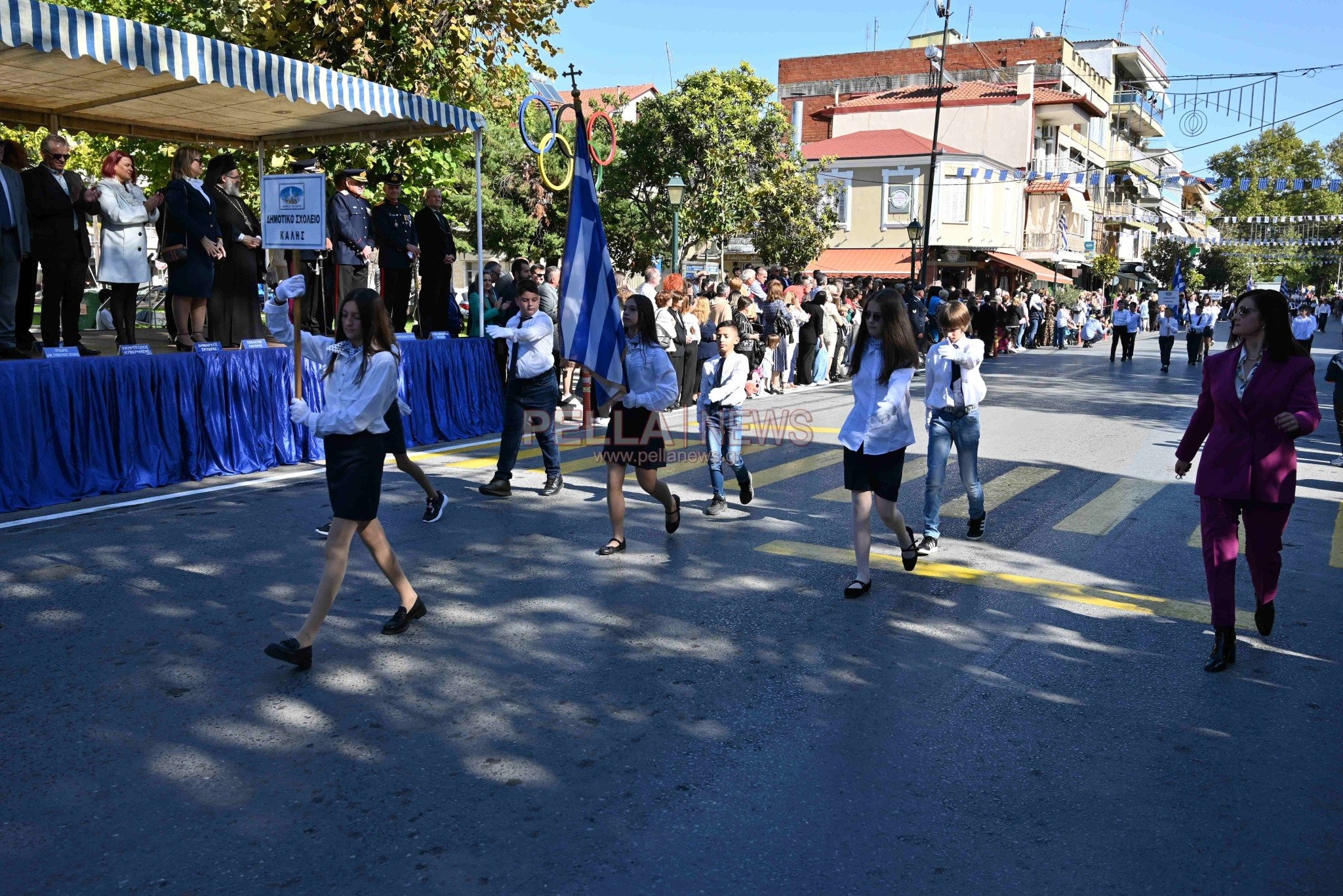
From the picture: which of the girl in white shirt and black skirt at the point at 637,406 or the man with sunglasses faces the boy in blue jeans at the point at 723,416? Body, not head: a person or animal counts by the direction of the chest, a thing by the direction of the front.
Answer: the man with sunglasses

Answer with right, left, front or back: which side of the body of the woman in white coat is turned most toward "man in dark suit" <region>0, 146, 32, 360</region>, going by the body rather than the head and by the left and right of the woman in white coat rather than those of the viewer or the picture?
right

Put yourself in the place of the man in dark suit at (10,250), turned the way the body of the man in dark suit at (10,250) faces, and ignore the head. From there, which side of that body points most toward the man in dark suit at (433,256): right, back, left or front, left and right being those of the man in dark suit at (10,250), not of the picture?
left

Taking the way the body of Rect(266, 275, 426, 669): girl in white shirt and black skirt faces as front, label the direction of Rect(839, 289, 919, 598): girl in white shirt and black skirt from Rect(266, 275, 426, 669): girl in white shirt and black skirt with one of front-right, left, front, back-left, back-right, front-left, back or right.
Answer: back-left

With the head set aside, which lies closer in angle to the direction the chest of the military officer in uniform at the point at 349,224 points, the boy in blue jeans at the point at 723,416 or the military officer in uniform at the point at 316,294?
the boy in blue jeans

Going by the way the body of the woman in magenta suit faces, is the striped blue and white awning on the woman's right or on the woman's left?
on the woman's right

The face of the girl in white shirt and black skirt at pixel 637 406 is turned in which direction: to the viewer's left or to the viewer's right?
to the viewer's left
